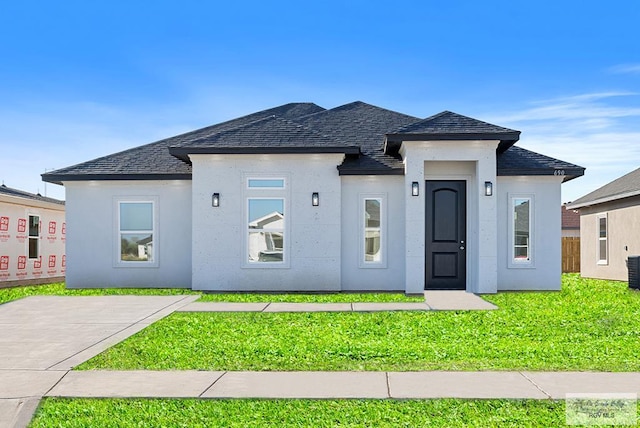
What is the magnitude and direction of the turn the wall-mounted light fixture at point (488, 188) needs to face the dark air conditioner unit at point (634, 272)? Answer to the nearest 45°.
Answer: approximately 135° to its left

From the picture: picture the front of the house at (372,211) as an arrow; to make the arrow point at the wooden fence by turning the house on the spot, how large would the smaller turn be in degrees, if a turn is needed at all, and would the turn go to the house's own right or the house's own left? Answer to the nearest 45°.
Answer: approximately 135° to the house's own left

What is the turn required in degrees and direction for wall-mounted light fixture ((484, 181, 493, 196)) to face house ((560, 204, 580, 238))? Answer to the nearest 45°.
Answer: approximately 180°

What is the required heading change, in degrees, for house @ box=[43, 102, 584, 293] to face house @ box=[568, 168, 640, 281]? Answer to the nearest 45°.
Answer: approximately 135° to its left

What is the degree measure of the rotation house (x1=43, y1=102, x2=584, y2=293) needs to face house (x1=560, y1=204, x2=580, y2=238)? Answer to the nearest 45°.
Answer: approximately 135° to its left

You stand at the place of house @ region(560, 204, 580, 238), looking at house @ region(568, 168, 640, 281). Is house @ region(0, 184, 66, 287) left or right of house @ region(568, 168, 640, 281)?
right

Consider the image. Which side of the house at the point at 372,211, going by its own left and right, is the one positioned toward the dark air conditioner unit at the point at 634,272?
left

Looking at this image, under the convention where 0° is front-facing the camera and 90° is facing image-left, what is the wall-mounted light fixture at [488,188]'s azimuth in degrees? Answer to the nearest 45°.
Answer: approximately 0°
